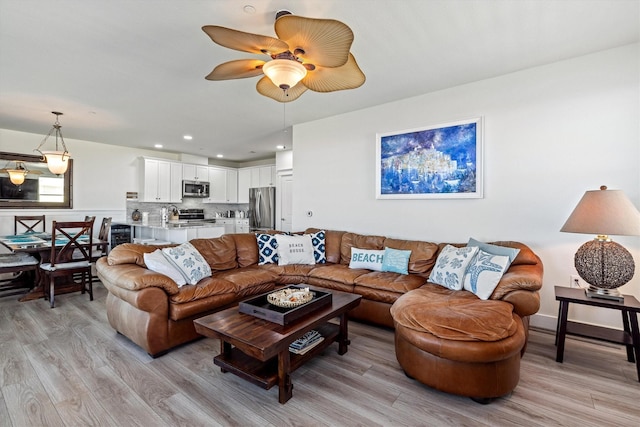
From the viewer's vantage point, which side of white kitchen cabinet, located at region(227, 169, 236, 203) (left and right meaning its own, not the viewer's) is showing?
front

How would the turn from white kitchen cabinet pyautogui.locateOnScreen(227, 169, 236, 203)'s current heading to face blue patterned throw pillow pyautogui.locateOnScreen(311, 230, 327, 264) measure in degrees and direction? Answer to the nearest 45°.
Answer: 0° — it already faces it

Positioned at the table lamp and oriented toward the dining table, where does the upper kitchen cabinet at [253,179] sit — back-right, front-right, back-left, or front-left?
front-right

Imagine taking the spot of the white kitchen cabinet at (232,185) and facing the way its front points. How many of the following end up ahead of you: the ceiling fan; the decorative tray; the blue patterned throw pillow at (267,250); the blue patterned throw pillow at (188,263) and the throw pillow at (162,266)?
5

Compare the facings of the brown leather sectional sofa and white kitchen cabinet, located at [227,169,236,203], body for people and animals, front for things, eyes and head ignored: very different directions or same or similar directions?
same or similar directions

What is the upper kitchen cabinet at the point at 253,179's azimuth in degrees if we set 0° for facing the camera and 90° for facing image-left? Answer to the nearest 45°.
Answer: approximately 45°

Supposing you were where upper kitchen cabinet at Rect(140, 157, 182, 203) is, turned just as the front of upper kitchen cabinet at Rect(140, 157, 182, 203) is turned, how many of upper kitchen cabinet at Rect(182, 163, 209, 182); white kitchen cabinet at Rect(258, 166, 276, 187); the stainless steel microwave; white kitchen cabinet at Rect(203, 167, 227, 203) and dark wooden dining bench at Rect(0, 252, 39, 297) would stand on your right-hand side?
1

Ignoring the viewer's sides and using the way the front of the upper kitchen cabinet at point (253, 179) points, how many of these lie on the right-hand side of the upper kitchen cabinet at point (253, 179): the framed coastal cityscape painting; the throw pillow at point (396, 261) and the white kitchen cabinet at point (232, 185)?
1

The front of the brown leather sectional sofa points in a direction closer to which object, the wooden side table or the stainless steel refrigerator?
the wooden side table

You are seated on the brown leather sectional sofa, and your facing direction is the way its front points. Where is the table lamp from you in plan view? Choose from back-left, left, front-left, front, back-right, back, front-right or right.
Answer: left

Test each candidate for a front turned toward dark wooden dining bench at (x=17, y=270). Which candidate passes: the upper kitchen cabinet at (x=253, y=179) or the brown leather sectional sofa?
the upper kitchen cabinet

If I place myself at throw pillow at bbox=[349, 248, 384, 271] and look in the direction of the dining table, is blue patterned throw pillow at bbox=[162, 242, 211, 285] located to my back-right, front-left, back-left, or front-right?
front-left

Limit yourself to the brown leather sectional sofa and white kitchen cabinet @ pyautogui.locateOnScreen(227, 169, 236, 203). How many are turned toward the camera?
2

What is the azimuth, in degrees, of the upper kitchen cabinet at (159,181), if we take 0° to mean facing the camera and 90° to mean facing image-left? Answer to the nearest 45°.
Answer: approximately 315°

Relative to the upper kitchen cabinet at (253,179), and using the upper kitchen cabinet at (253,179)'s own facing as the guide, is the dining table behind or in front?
in front

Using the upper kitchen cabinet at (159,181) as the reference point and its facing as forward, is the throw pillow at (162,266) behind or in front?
in front

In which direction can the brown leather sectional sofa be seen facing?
toward the camera
